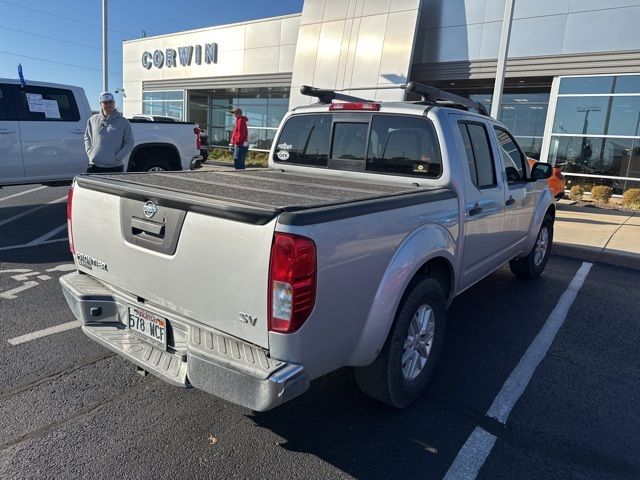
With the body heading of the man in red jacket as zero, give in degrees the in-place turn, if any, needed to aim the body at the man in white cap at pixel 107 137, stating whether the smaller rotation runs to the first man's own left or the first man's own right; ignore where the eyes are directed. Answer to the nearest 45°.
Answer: approximately 90° to the first man's own left

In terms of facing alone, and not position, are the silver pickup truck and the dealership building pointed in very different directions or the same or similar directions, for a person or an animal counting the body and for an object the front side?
very different directions

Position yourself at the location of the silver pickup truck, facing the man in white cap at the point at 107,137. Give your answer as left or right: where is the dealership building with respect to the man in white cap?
right

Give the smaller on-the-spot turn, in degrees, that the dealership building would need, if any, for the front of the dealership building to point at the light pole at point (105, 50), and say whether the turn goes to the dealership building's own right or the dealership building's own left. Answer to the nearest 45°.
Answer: approximately 45° to the dealership building's own right

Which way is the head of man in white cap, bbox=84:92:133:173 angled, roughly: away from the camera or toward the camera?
toward the camera

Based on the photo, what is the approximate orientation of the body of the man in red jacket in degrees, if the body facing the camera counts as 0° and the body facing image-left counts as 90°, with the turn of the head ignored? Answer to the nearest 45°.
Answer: approximately 90°

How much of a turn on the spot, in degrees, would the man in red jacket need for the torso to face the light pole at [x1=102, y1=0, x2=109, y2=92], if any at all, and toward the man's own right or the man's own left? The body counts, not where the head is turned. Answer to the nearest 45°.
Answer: approximately 45° to the man's own right

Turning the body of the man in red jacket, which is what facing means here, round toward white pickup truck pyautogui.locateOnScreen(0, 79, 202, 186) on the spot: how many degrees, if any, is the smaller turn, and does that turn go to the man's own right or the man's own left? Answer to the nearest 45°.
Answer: approximately 45° to the man's own left

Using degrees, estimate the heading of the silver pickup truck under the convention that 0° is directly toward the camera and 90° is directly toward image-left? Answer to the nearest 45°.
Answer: approximately 225°

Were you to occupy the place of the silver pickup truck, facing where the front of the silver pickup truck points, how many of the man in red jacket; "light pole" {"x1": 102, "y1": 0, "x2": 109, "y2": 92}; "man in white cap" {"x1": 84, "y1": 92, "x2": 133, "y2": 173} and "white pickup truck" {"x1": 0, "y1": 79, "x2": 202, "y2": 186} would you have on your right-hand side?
0

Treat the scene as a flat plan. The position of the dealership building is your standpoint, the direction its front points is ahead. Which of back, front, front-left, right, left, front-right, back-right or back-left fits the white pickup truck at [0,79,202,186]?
front

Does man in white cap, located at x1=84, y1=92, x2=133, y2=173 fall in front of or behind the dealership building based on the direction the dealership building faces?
in front

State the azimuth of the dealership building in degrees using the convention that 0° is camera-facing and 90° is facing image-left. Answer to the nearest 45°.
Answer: approximately 45°

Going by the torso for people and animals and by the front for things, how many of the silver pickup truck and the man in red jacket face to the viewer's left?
1

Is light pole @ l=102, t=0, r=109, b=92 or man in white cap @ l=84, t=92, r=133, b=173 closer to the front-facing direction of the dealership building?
the man in white cap
